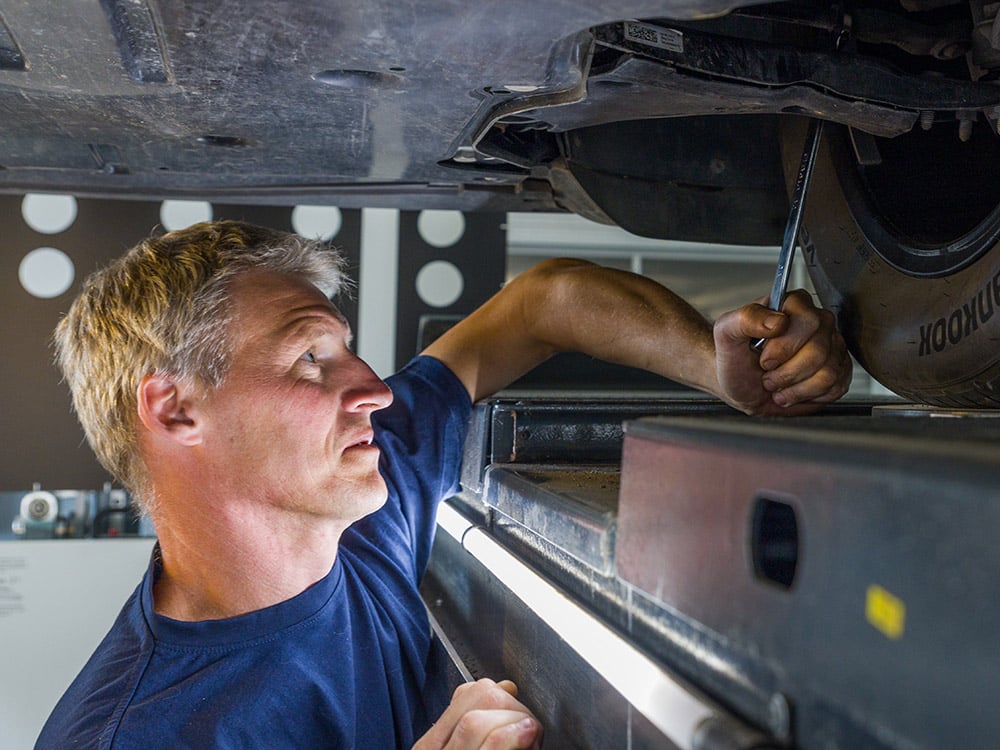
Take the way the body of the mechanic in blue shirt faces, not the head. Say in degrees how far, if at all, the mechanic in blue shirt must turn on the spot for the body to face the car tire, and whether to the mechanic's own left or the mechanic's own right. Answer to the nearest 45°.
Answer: approximately 45° to the mechanic's own left

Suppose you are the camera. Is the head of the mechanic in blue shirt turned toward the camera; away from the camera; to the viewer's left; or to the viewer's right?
to the viewer's right

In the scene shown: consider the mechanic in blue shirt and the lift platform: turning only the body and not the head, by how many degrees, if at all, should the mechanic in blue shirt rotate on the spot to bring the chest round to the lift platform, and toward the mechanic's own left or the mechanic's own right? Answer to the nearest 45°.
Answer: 0° — they already face it

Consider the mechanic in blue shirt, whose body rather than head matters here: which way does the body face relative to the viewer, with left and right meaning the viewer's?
facing the viewer and to the right of the viewer
